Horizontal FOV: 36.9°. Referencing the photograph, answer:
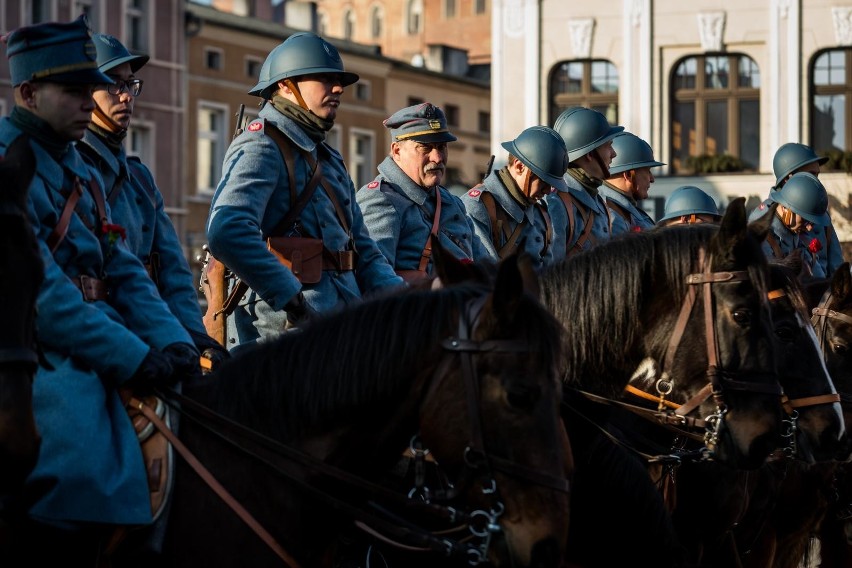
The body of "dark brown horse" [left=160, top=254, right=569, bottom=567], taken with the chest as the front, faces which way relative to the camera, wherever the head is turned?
to the viewer's right

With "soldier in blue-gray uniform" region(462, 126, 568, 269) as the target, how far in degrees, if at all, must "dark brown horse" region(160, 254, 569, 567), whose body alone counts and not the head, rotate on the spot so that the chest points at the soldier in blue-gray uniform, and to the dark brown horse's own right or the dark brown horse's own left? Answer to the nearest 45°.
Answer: approximately 90° to the dark brown horse's own left

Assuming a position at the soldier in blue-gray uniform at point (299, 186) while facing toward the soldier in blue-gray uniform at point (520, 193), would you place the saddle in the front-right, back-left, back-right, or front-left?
back-right

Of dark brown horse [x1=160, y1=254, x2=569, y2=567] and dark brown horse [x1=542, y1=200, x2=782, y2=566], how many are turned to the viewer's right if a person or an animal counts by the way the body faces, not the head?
2

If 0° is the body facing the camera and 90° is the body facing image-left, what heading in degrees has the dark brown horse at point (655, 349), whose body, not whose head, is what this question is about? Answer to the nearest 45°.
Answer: approximately 270°

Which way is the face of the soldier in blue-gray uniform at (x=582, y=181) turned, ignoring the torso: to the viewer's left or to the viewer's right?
to the viewer's right
